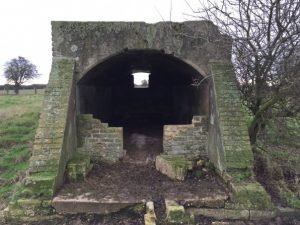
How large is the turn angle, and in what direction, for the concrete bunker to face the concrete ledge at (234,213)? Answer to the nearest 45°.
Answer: approximately 45° to its left

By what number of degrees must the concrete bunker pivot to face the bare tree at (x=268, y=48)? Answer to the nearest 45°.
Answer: approximately 90° to its left

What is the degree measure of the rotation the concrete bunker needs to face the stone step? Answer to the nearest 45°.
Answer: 0° — it already faces it

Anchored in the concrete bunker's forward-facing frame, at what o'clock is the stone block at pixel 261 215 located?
The stone block is roughly at 10 o'clock from the concrete bunker.

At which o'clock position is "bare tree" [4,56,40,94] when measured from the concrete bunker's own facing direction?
The bare tree is roughly at 5 o'clock from the concrete bunker.

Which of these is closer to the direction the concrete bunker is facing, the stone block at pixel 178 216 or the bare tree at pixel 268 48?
the stone block

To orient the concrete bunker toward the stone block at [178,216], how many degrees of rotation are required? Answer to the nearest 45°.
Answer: approximately 45° to its left

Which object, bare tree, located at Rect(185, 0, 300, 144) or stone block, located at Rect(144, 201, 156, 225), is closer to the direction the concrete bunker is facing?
the stone block

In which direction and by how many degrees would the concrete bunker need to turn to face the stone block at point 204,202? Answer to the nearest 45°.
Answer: approximately 45° to its left

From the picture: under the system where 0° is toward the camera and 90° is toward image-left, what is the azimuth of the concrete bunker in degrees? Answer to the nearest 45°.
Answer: approximately 0°
